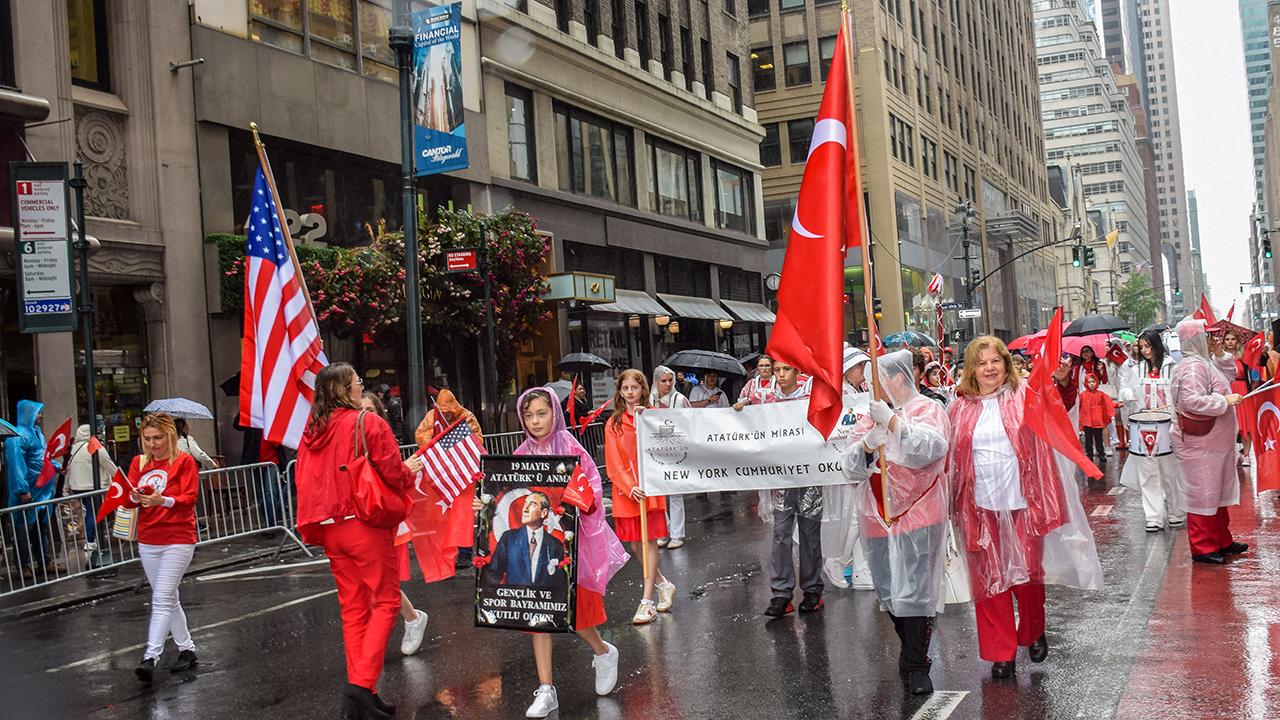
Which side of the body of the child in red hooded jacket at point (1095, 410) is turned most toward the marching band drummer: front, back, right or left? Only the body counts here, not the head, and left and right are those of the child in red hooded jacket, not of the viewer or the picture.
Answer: front

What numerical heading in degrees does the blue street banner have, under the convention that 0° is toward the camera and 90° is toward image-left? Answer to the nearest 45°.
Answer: approximately 0°

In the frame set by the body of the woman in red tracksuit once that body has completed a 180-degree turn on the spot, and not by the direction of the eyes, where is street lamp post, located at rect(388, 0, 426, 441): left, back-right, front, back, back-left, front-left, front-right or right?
back-right

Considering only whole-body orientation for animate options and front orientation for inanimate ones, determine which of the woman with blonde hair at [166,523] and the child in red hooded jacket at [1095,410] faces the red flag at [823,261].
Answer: the child in red hooded jacket

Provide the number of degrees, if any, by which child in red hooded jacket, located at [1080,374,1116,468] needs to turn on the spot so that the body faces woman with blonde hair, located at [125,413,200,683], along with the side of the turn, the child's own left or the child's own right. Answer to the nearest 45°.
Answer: approximately 45° to the child's own right

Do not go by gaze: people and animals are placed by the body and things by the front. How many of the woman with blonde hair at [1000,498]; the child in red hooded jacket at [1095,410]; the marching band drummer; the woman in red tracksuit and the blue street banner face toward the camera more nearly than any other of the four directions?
4

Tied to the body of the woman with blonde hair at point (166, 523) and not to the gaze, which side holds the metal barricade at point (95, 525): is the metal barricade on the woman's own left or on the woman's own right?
on the woman's own right

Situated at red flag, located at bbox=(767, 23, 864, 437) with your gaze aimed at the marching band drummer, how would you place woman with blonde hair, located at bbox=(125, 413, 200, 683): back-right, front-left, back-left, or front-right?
back-left

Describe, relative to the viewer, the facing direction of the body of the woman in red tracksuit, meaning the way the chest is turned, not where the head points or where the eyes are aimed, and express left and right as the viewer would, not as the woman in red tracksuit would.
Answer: facing away from the viewer and to the right of the viewer

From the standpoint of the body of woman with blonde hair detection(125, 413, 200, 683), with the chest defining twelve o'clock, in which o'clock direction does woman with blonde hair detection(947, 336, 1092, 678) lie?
woman with blonde hair detection(947, 336, 1092, 678) is roughly at 9 o'clock from woman with blonde hair detection(125, 413, 200, 683).

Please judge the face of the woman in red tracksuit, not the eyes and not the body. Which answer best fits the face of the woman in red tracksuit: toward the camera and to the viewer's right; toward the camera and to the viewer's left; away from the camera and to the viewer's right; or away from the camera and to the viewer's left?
away from the camera and to the viewer's right

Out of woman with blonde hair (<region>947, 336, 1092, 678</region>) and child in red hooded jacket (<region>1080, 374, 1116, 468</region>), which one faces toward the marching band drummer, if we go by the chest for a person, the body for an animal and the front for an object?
the child in red hooded jacket

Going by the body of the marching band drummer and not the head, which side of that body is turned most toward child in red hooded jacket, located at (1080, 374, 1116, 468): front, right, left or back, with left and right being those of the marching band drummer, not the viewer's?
back
